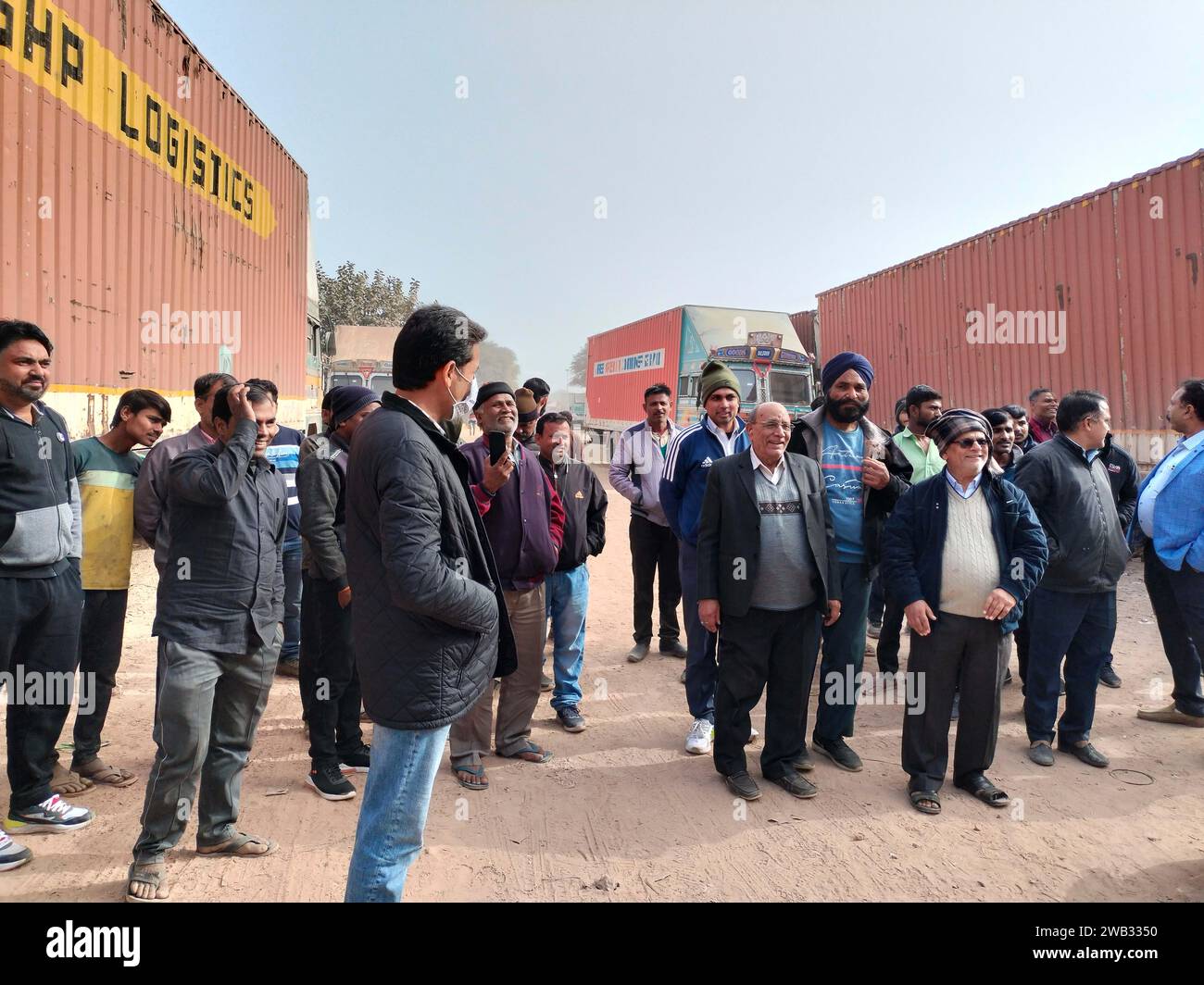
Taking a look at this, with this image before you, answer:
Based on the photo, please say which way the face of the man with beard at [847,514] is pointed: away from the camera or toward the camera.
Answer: toward the camera

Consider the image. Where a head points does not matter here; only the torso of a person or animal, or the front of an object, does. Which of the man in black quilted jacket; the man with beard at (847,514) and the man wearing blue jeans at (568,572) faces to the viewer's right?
the man in black quilted jacket

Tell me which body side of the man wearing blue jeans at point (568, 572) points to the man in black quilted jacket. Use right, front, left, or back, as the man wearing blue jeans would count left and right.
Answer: front

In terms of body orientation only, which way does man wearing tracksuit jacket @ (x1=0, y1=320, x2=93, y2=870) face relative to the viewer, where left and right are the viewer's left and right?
facing the viewer and to the right of the viewer

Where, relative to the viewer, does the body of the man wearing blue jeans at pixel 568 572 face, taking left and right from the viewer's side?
facing the viewer

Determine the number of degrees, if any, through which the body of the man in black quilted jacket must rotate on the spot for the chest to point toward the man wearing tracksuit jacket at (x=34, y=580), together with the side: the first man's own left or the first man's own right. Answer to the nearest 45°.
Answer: approximately 135° to the first man's own left

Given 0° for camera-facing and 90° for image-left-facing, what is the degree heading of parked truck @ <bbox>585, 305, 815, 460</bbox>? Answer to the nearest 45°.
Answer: approximately 315°

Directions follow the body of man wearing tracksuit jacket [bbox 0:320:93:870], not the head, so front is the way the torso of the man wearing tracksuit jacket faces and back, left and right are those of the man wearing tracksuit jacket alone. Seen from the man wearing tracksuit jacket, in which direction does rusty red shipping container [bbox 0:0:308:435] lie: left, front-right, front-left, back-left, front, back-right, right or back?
back-left

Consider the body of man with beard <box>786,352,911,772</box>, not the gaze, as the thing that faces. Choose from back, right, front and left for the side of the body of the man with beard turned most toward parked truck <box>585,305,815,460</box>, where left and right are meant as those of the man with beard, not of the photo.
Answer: back

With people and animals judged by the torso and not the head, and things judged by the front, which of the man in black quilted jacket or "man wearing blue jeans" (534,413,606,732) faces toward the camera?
the man wearing blue jeans
